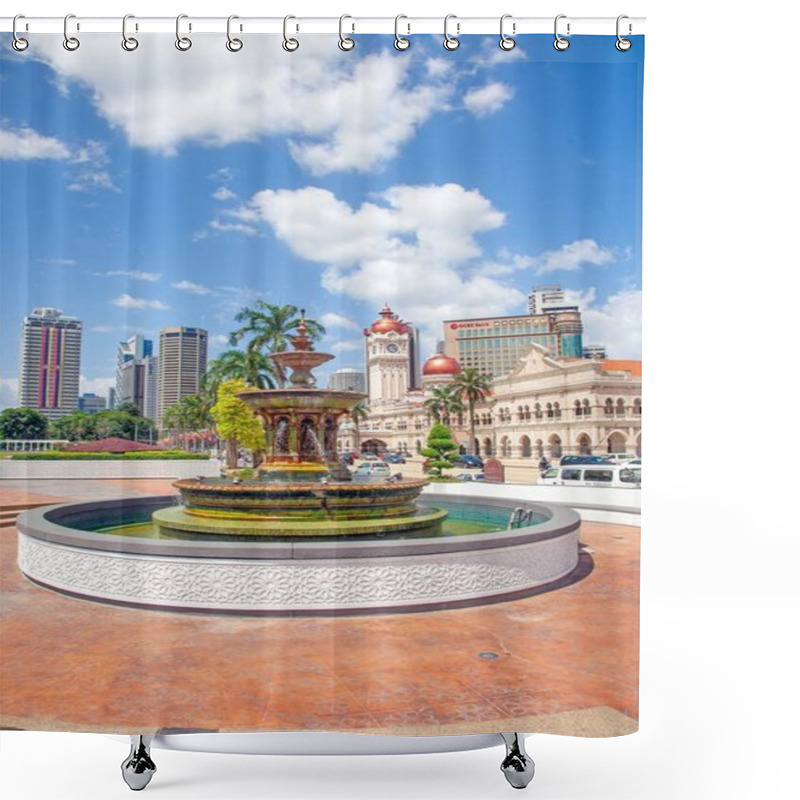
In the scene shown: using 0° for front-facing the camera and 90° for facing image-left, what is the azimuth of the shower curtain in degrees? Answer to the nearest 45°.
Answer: approximately 0°
